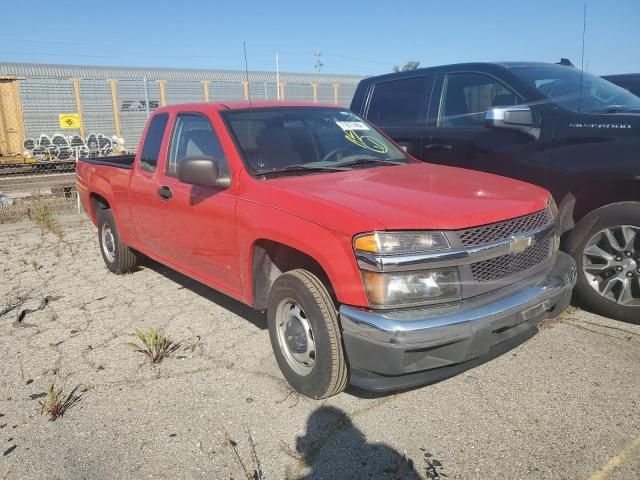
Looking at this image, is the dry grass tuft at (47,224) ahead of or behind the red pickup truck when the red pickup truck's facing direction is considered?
behind

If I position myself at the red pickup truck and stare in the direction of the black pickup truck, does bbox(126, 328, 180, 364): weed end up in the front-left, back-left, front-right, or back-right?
back-right

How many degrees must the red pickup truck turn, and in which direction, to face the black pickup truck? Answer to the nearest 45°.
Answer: approximately 90° to its left

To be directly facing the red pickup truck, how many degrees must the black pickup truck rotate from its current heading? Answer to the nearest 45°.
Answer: approximately 90° to its right

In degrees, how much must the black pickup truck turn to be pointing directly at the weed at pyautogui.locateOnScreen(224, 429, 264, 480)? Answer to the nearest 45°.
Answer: approximately 90° to its right

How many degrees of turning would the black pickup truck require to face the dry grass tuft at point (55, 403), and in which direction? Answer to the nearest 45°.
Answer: approximately 90° to its right

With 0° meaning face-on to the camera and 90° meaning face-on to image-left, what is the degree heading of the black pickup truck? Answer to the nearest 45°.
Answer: approximately 315°

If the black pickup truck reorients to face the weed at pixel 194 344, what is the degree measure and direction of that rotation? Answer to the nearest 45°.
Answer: approximately 90° to its right

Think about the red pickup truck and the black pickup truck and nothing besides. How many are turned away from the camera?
0

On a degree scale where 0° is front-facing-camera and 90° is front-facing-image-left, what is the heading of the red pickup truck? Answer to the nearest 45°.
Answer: approximately 315°

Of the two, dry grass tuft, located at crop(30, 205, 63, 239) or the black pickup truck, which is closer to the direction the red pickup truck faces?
the black pickup truck
